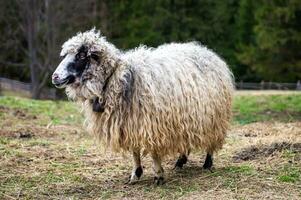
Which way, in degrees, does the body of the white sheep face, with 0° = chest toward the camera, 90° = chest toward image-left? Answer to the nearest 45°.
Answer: approximately 45°

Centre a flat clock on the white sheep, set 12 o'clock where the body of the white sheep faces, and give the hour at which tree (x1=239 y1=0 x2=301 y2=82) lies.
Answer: The tree is roughly at 5 o'clock from the white sheep.
